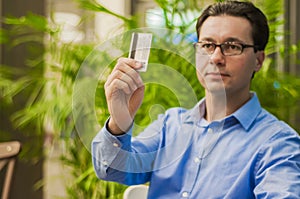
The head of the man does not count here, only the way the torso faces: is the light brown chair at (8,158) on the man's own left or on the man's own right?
on the man's own right

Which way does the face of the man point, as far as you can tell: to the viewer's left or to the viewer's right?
to the viewer's left

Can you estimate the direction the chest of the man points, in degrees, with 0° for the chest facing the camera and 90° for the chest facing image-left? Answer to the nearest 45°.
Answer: approximately 45°
